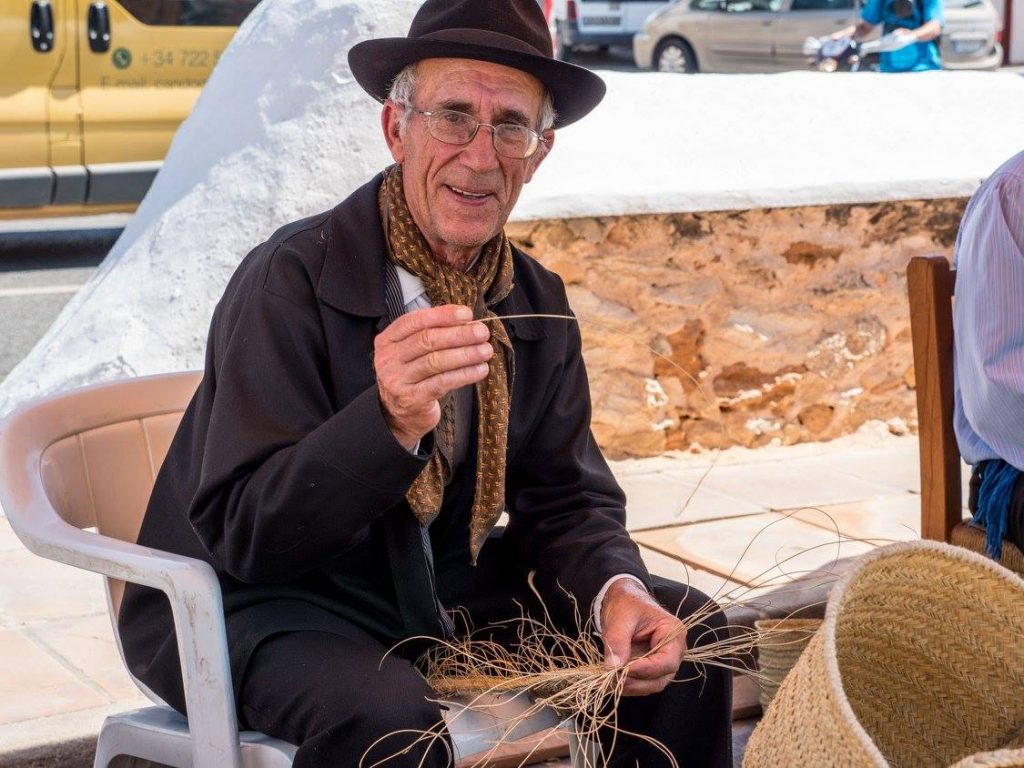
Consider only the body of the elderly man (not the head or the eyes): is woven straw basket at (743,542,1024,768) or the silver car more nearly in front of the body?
the woven straw basket

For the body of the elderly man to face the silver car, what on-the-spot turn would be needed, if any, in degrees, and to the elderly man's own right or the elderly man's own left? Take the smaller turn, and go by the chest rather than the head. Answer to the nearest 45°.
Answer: approximately 135° to the elderly man's own left

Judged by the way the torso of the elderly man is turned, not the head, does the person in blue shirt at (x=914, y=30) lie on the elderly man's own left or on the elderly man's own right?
on the elderly man's own left

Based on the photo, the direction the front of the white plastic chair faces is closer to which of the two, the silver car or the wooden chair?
the wooden chair

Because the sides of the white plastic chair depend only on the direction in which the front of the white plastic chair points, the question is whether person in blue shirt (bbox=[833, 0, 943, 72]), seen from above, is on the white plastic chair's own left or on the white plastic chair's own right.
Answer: on the white plastic chair's own left

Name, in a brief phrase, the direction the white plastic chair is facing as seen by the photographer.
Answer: facing the viewer and to the right of the viewer

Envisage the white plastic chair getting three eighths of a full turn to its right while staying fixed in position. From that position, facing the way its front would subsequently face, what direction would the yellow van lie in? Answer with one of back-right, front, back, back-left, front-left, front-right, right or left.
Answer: right

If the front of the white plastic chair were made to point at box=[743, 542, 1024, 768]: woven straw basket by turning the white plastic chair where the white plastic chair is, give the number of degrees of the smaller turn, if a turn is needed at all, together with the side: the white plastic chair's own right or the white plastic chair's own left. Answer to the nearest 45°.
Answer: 0° — it already faces it

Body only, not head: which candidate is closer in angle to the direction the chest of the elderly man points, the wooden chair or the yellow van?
the wooden chair

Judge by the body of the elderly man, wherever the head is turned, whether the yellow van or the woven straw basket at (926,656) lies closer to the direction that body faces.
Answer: the woven straw basket
